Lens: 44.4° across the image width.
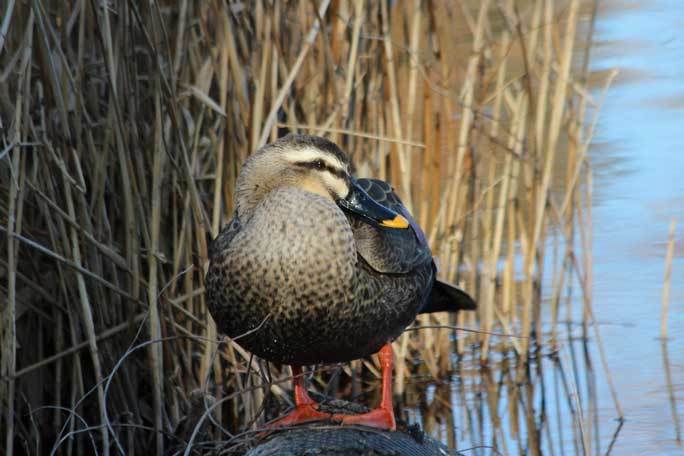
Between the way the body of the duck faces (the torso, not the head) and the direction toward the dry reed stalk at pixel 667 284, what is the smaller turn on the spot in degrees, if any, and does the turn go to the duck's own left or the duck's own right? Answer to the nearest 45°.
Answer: approximately 180°

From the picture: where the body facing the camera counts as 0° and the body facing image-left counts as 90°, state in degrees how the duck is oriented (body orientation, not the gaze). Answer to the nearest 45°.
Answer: approximately 45°
